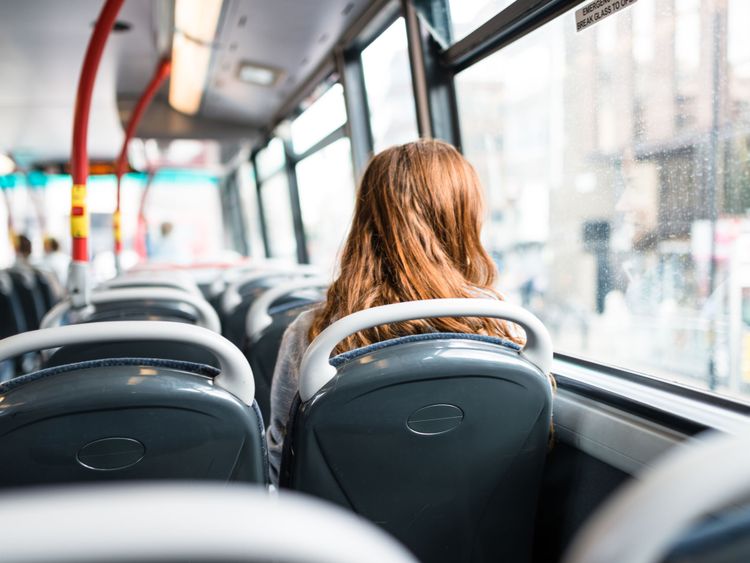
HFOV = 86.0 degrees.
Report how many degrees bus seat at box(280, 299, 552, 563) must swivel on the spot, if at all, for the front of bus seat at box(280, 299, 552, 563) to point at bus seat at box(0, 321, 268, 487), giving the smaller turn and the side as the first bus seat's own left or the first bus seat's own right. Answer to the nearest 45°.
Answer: approximately 90° to the first bus seat's own left

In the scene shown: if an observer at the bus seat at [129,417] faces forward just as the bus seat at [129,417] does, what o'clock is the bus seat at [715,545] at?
the bus seat at [715,545] is roughly at 5 o'clock from the bus seat at [129,417].

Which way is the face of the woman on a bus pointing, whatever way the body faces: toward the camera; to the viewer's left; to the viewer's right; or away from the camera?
away from the camera

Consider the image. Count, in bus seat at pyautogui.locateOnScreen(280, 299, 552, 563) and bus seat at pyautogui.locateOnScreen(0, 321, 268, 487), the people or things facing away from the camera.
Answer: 2

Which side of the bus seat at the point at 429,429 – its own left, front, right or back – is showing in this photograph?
back

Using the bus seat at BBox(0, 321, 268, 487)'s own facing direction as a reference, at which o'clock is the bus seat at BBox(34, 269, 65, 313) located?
the bus seat at BBox(34, 269, 65, 313) is roughly at 12 o'clock from the bus seat at BBox(0, 321, 268, 487).

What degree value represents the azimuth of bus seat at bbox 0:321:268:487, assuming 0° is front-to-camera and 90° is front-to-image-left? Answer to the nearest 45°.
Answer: approximately 180°
